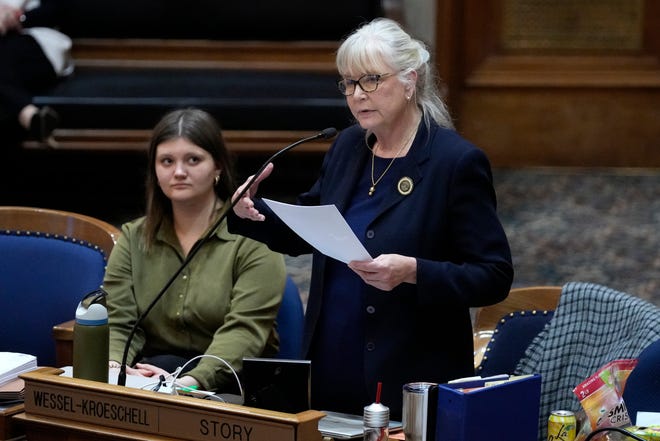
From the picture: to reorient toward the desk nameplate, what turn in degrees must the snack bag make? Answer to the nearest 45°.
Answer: approximately 90° to its right

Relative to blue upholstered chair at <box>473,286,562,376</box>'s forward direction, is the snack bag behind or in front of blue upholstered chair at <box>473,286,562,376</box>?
in front

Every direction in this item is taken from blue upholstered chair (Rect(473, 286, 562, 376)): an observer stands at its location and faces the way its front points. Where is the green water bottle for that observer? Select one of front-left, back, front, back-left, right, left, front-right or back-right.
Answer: front-right

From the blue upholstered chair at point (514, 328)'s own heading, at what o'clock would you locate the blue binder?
The blue binder is roughly at 12 o'clock from the blue upholstered chair.

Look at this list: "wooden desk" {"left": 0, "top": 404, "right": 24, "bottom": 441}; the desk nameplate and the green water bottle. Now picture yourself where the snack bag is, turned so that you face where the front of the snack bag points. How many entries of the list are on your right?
3

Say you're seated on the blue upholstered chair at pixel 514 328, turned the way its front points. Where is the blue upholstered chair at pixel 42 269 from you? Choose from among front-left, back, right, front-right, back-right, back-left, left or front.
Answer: right

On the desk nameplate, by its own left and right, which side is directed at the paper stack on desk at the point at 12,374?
right

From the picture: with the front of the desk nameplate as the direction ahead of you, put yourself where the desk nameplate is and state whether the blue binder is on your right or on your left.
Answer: on your left

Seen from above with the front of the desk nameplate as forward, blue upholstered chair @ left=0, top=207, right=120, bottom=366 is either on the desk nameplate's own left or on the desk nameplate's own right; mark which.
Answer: on the desk nameplate's own right

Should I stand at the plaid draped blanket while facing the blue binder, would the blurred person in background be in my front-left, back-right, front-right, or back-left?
back-right

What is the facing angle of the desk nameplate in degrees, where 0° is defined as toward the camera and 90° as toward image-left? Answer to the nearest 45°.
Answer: approximately 45°

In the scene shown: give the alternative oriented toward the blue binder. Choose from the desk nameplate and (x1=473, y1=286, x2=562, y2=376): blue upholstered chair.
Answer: the blue upholstered chair

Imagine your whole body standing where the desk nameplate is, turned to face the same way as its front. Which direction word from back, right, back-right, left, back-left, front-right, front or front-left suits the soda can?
back-left

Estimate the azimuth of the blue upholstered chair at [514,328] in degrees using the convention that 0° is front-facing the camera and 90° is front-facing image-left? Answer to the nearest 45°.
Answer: approximately 0°

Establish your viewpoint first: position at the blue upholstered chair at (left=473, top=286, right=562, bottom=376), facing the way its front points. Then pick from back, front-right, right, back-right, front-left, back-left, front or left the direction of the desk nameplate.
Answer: front-right

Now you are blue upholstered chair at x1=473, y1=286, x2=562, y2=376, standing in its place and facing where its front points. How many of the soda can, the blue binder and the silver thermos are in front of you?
3

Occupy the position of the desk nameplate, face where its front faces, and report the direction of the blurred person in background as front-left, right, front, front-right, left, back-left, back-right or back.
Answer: back-right
